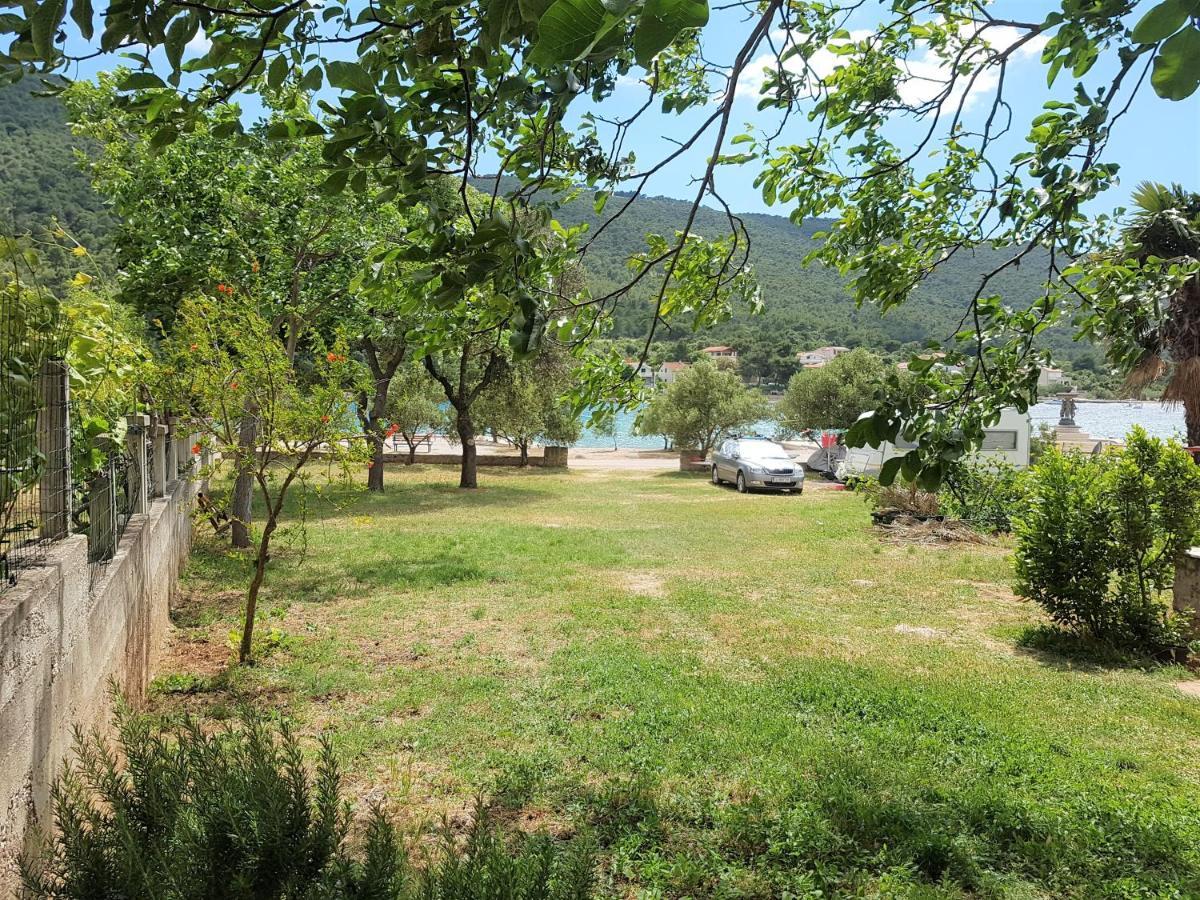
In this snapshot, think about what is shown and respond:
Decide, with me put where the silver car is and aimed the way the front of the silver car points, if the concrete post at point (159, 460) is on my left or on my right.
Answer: on my right

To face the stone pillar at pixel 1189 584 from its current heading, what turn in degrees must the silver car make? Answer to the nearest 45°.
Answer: approximately 45° to its right

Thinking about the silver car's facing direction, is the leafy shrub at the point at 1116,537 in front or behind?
in front

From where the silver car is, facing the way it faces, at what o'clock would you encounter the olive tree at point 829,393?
The olive tree is roughly at 8 o'clock from the silver car.

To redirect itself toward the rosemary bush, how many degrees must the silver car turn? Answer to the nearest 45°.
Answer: approximately 45° to its right

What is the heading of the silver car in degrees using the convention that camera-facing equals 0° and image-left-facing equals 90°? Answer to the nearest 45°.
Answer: approximately 315°

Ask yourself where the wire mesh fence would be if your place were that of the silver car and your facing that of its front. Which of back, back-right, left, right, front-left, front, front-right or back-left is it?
front-right

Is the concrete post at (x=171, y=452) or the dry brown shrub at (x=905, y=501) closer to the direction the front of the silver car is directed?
the dry brown shrub

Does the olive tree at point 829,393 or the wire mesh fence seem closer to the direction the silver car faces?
the wire mesh fence

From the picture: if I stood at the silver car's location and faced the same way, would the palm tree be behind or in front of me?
in front

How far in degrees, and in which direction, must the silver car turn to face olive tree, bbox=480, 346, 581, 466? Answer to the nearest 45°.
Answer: approximately 135° to its right
